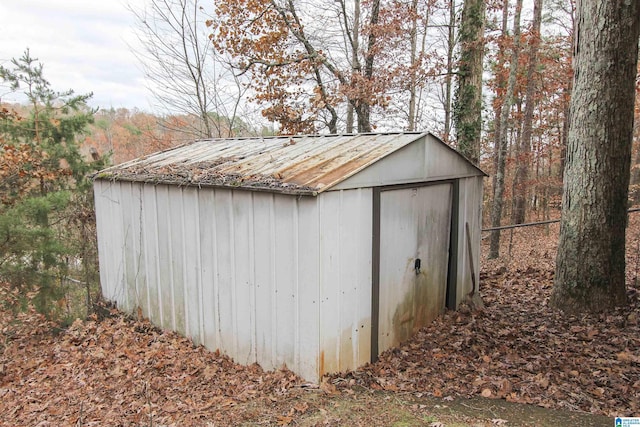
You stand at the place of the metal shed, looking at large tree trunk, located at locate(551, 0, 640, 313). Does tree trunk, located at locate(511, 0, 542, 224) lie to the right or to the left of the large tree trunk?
left

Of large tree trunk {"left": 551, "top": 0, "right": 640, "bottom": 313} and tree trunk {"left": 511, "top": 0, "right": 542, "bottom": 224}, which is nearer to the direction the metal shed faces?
the large tree trunk

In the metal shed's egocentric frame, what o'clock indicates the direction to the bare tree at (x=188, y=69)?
The bare tree is roughly at 7 o'clock from the metal shed.

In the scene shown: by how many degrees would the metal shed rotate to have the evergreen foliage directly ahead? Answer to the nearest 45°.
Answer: approximately 180°

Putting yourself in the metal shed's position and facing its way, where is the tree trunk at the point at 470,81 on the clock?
The tree trunk is roughly at 9 o'clock from the metal shed.

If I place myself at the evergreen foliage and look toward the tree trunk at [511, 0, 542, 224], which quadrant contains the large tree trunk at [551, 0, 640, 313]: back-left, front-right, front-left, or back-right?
front-right

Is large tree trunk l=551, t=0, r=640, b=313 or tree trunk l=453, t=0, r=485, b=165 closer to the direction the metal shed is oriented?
the large tree trunk

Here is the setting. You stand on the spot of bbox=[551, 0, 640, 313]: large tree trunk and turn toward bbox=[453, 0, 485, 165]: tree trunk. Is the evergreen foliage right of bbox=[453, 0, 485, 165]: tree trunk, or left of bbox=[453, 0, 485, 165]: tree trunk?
left

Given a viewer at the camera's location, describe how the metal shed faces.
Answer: facing the viewer and to the right of the viewer

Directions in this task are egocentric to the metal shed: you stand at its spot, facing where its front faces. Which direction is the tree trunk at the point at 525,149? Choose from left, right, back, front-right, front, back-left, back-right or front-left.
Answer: left
